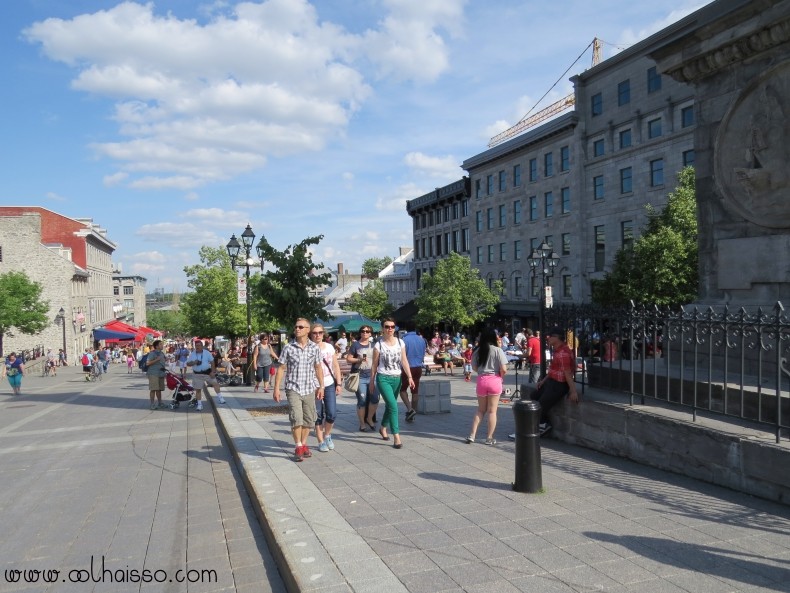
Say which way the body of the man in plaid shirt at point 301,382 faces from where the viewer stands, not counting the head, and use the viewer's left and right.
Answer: facing the viewer

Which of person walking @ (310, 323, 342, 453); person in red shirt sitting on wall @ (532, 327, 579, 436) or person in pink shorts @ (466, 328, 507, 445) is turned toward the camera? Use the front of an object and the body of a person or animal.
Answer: person walking @ (310, 323, 342, 453)

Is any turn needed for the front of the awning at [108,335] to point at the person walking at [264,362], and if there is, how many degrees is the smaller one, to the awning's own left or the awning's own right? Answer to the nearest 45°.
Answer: approximately 45° to the awning's own right

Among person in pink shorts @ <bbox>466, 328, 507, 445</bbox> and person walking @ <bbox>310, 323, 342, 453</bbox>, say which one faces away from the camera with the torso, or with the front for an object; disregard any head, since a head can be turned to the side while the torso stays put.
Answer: person in pink shorts @ <bbox>466, 328, 507, 445</bbox>

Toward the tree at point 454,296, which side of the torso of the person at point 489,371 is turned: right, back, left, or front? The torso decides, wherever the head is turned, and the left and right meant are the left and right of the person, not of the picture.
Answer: front

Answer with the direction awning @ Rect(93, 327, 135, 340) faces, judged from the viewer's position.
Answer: facing the viewer and to the right of the viewer

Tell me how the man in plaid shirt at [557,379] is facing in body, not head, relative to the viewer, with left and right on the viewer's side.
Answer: facing to the left of the viewer

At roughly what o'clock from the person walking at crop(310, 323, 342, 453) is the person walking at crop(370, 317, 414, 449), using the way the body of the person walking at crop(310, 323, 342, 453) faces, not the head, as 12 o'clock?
the person walking at crop(370, 317, 414, 449) is roughly at 9 o'clock from the person walking at crop(310, 323, 342, 453).

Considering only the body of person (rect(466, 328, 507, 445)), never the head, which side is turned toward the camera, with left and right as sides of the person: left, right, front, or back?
back

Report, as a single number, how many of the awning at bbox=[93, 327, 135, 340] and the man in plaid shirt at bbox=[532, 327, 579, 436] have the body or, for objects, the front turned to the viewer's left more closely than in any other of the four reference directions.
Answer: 1

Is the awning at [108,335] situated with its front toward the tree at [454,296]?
yes

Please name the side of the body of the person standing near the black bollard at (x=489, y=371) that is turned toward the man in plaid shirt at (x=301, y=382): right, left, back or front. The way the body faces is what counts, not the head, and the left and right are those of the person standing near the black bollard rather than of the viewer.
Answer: left

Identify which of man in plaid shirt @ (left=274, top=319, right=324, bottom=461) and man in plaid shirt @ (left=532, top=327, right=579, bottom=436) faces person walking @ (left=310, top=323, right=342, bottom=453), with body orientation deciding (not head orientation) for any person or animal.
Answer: man in plaid shirt @ (left=532, top=327, right=579, bottom=436)

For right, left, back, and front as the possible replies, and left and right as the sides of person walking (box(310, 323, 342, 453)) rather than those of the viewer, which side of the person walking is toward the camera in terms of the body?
front

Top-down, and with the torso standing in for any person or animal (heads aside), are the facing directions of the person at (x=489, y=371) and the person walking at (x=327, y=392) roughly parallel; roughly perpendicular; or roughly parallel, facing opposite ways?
roughly parallel, facing opposite ways
